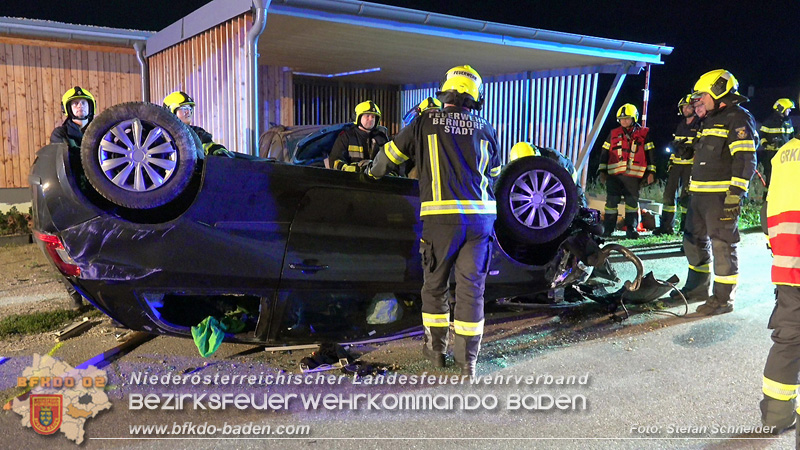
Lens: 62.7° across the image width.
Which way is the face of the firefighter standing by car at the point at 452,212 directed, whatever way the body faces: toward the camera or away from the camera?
away from the camera

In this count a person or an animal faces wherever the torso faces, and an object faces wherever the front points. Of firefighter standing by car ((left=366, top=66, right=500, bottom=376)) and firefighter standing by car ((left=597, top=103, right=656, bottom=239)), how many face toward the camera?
1

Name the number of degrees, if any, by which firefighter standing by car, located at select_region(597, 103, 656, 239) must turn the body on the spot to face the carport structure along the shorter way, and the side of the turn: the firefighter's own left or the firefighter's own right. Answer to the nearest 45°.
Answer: approximately 90° to the firefighter's own right

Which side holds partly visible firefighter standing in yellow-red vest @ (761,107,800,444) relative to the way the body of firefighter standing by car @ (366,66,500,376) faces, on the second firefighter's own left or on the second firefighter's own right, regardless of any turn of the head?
on the second firefighter's own right

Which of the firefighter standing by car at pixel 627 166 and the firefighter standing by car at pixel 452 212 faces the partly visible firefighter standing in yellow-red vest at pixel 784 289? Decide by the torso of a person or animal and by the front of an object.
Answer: the firefighter standing by car at pixel 627 166

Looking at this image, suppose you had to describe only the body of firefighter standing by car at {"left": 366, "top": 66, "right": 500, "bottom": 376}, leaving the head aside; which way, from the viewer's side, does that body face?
away from the camera

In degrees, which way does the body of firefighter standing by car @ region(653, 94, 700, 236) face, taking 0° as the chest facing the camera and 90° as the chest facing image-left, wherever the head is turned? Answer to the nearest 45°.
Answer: approximately 45°

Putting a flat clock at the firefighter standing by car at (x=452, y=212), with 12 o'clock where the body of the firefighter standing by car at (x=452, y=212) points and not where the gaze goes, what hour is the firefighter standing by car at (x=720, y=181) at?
the firefighter standing by car at (x=720, y=181) is roughly at 2 o'clock from the firefighter standing by car at (x=452, y=212).

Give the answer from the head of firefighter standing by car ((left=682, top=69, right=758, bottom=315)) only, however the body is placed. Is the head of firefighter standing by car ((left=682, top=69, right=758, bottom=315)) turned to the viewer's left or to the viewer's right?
to the viewer's left

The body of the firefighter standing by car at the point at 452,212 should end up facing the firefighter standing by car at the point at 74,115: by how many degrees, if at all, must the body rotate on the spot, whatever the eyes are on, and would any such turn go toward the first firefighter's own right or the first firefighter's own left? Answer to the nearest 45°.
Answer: approximately 45° to the first firefighter's own left

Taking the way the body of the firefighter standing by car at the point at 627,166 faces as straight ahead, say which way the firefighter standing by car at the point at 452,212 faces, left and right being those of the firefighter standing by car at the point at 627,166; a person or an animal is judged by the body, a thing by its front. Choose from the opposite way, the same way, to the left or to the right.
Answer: the opposite way
